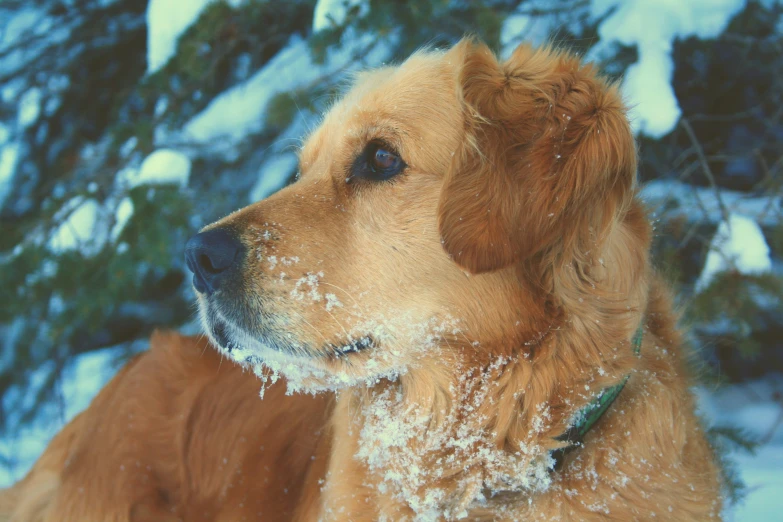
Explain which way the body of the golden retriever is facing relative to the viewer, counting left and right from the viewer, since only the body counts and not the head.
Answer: facing the viewer and to the right of the viewer
